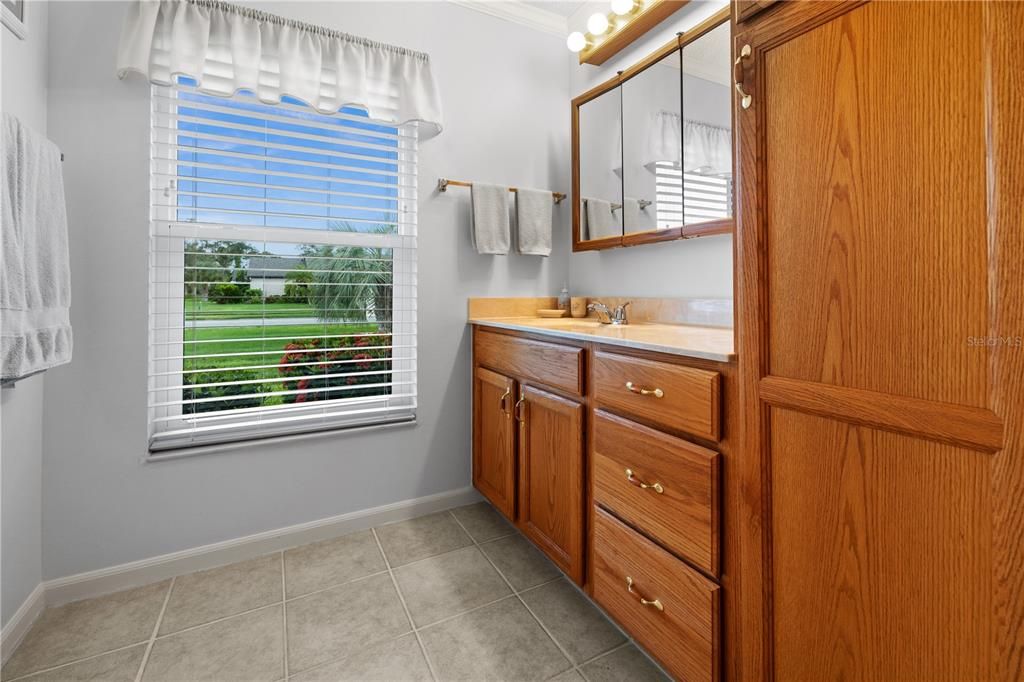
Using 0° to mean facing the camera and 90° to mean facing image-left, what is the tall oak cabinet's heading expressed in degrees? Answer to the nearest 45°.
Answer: approximately 45°

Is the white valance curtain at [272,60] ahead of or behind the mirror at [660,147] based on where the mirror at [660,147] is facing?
ahead

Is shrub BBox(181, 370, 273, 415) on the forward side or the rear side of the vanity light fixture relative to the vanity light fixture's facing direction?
on the forward side

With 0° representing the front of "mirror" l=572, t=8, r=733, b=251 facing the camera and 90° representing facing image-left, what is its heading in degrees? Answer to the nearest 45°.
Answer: approximately 45°

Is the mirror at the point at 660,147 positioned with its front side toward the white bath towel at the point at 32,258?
yes

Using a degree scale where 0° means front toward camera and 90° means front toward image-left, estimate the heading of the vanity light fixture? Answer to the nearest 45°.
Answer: approximately 45°

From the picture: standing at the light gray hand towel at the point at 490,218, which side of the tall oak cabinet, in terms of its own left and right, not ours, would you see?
right

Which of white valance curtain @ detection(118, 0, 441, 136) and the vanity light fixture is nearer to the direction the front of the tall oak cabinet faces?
the white valance curtain
